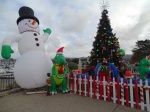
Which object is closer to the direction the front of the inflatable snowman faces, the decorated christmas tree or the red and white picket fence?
the red and white picket fence

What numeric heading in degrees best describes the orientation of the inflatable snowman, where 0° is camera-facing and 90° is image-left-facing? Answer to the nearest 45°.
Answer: approximately 315°

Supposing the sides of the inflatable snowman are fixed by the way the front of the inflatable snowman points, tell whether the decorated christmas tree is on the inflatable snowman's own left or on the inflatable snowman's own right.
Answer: on the inflatable snowman's own left
